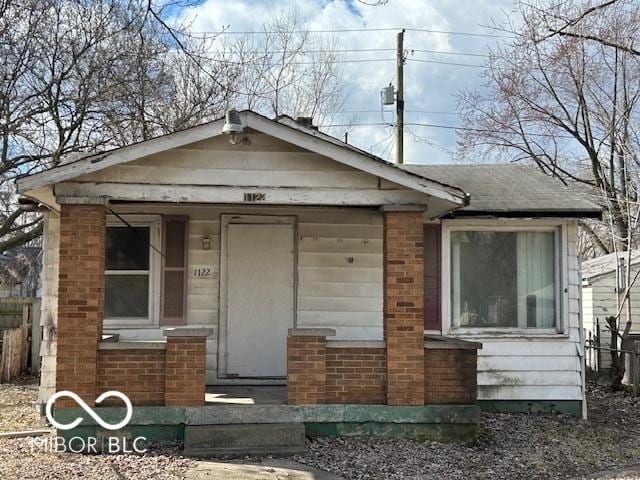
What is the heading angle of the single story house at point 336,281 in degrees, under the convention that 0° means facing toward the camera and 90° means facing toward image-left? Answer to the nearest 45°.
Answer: approximately 0°

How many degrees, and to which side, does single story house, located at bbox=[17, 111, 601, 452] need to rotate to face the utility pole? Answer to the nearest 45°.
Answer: approximately 180°

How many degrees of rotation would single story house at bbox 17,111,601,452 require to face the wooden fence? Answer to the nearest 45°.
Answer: approximately 135° to its right
